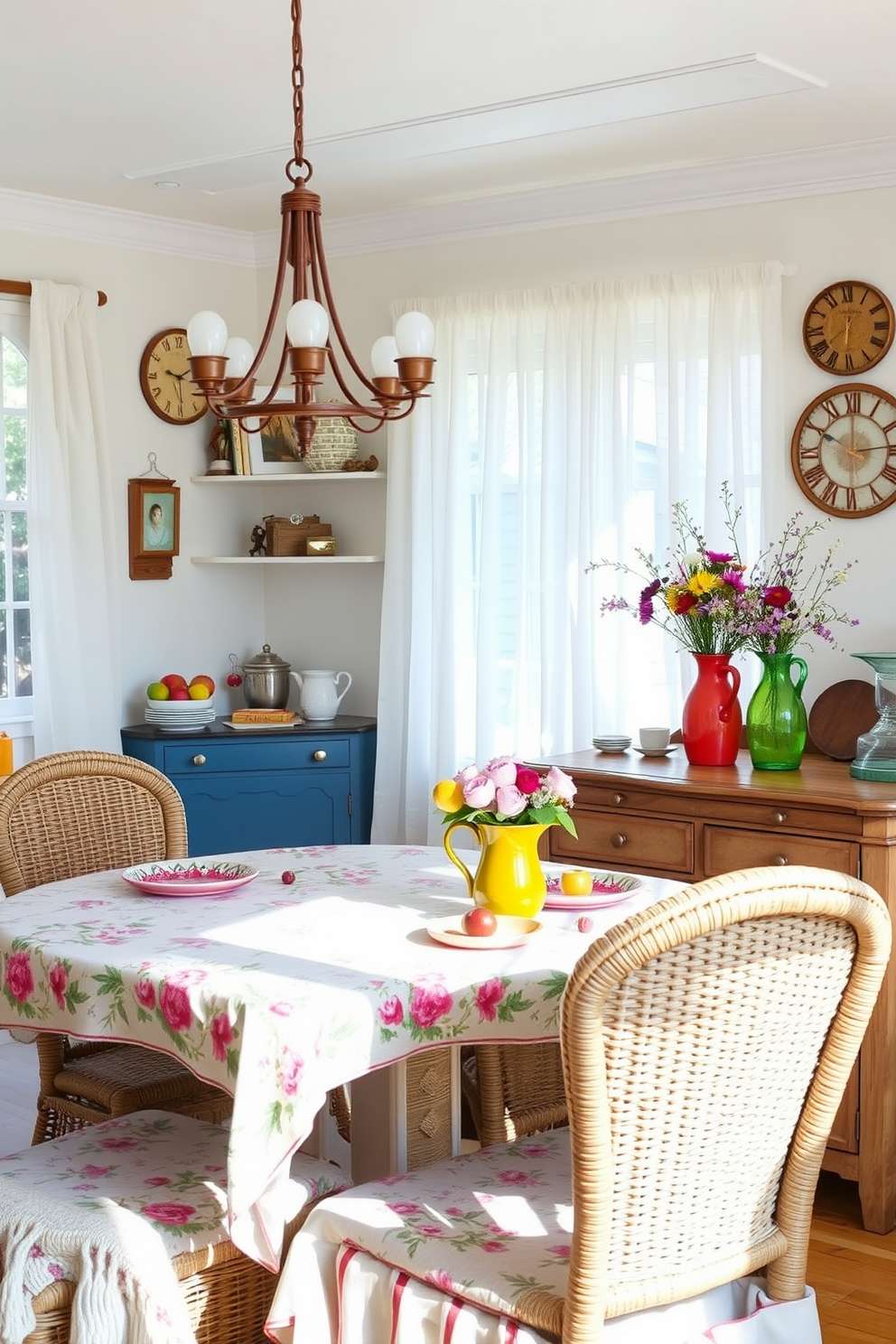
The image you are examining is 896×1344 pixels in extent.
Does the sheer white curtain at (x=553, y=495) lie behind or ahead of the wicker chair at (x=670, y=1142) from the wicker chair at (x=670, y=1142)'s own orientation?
ahead

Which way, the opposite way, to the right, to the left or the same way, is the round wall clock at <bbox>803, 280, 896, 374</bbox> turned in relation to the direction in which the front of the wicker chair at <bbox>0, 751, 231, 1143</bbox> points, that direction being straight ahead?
to the right

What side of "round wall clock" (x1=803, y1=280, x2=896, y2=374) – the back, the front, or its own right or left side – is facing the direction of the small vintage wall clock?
right

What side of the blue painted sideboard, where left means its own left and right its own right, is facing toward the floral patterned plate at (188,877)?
front

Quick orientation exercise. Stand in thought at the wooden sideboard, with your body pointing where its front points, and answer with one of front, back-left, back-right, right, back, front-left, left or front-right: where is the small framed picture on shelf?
right

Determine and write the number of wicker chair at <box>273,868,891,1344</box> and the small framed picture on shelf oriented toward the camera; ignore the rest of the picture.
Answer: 1

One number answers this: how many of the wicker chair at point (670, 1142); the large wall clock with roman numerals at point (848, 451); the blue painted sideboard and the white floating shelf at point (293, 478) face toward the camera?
3

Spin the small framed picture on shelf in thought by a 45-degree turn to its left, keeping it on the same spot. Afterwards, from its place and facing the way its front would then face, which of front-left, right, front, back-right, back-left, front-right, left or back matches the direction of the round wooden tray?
front

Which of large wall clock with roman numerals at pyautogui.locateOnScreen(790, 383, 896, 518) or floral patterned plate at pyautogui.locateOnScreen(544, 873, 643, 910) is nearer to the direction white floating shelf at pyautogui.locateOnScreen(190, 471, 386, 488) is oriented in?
the floral patterned plate

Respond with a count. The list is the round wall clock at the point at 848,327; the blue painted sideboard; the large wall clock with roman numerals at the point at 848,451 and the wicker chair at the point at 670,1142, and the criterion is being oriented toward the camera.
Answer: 3

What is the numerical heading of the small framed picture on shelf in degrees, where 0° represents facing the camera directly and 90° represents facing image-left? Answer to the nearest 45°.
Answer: approximately 0°

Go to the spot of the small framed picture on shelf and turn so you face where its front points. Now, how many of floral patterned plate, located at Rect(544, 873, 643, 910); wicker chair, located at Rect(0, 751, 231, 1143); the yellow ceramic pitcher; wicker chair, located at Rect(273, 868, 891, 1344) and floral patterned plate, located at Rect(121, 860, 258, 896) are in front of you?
5

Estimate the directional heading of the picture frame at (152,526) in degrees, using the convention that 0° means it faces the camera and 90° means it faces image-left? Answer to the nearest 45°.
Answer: approximately 315°
